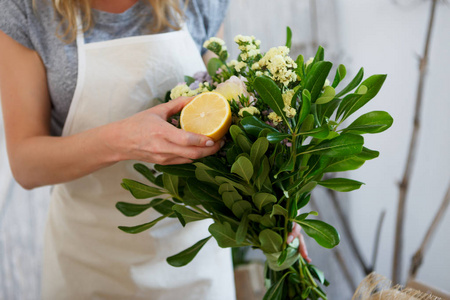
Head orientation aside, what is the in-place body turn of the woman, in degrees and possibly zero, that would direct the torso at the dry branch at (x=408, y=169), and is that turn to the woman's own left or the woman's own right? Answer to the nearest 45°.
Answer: approximately 45° to the woman's own left

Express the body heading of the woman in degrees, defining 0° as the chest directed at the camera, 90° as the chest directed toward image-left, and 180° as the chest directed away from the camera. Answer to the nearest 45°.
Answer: approximately 315°
